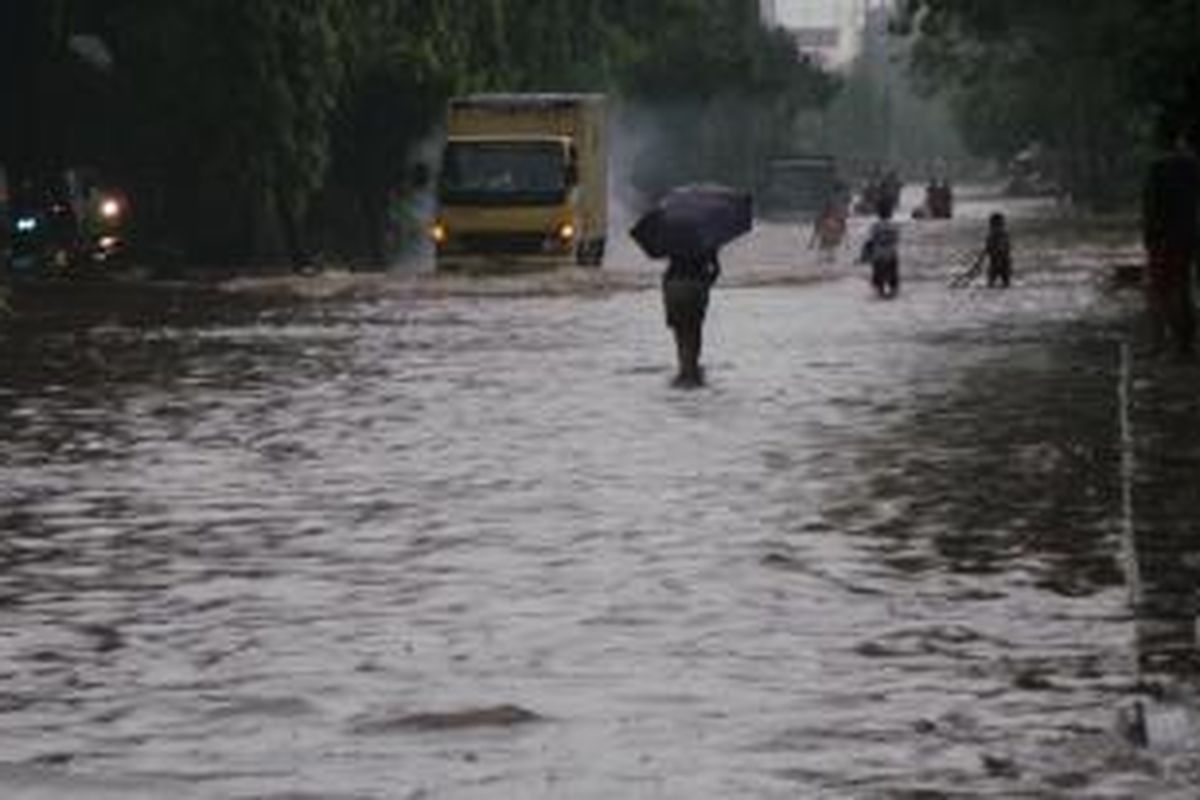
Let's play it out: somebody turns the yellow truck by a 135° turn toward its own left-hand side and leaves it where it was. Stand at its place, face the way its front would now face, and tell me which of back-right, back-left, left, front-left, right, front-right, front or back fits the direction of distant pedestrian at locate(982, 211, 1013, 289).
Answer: right

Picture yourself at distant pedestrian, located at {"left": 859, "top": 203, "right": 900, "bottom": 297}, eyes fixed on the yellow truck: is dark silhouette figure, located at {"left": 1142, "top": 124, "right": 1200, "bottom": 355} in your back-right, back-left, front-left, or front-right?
back-left

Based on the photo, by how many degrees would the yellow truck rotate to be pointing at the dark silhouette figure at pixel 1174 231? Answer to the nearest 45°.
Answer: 0° — it already faces them

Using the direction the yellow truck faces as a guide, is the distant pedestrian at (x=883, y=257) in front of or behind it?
in front

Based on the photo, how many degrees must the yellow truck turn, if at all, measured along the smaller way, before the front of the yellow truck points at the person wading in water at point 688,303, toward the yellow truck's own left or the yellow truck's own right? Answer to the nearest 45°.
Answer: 0° — it already faces them

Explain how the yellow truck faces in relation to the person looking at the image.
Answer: facing the viewer
